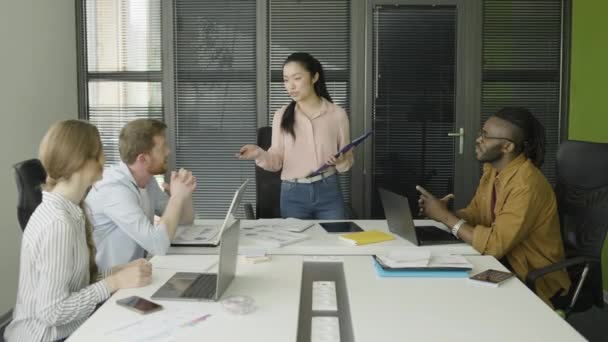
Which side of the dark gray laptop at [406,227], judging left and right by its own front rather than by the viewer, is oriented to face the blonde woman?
back

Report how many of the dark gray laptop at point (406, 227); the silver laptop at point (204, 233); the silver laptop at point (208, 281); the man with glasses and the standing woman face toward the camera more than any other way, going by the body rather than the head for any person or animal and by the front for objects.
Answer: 1

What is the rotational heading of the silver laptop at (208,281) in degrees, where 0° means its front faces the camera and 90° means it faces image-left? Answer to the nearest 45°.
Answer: approximately 90°

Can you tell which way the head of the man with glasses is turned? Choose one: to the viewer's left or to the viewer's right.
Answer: to the viewer's left

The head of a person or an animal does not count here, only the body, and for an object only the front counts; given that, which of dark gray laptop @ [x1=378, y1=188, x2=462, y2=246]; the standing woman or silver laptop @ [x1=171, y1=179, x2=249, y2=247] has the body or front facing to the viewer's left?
silver laptop @ [x1=171, y1=179, x2=249, y2=247]

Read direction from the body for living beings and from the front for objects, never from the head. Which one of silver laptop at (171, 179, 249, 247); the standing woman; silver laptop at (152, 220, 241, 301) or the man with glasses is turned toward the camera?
the standing woman

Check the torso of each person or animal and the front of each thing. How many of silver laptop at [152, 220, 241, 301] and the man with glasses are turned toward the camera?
0

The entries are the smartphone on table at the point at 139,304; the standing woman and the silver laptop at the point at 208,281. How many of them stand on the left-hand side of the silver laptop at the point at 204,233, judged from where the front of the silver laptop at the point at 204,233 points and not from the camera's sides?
2

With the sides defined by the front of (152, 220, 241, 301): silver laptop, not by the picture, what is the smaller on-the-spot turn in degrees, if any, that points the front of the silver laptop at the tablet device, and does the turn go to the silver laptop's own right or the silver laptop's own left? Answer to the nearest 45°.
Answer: approximately 135° to the silver laptop's own right

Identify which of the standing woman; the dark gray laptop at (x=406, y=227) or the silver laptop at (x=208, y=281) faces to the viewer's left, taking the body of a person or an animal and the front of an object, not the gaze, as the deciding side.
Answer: the silver laptop at (x=208, y=281)

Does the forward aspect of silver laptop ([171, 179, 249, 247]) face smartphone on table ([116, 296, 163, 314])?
no

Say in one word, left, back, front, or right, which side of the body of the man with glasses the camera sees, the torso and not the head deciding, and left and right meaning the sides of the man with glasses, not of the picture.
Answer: left

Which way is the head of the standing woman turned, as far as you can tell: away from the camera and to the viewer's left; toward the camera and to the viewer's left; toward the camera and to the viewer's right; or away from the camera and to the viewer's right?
toward the camera and to the viewer's left

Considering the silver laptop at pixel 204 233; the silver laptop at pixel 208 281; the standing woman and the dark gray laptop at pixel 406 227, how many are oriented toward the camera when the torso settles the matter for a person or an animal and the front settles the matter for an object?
1

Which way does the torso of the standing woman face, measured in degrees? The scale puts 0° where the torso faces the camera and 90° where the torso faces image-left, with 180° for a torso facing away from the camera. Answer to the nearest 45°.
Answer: approximately 0°

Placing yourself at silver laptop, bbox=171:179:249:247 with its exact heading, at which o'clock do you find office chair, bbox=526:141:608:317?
The office chair is roughly at 6 o'clock from the silver laptop.

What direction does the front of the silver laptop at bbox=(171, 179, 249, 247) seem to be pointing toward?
to the viewer's left

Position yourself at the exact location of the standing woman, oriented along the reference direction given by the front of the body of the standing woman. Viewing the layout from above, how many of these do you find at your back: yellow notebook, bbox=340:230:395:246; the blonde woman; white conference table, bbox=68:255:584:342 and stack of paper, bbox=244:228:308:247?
0

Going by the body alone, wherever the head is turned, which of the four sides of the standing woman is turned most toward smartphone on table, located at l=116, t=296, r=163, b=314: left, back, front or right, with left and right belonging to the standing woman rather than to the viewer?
front

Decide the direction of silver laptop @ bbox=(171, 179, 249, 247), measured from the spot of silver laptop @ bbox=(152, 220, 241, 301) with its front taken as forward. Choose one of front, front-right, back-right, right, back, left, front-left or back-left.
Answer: right

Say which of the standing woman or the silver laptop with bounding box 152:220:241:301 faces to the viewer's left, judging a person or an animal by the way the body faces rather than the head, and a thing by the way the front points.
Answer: the silver laptop
